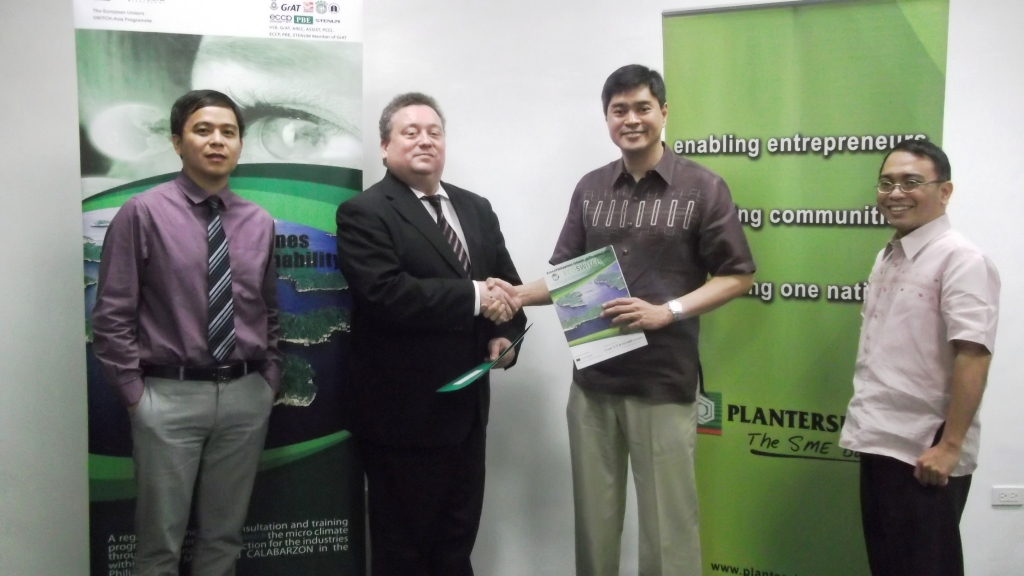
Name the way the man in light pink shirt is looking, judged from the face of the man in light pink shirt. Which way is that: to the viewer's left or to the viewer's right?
to the viewer's left

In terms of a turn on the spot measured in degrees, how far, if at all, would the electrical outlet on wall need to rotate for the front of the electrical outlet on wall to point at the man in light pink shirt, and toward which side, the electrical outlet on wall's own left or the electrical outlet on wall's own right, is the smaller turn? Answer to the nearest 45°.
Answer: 0° — it already faces them

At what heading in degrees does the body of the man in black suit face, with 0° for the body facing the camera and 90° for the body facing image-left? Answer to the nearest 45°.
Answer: approximately 315°

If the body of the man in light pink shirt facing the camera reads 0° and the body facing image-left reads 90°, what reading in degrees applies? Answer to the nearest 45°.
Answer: approximately 45°

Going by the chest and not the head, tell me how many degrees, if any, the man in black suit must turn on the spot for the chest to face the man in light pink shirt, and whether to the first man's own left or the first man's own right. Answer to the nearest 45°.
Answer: approximately 45° to the first man's own left

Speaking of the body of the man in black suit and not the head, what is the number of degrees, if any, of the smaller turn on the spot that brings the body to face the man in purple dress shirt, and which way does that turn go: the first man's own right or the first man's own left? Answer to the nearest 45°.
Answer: approximately 135° to the first man's own right

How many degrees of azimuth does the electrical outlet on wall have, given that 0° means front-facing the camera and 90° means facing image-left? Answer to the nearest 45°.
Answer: approximately 0°
